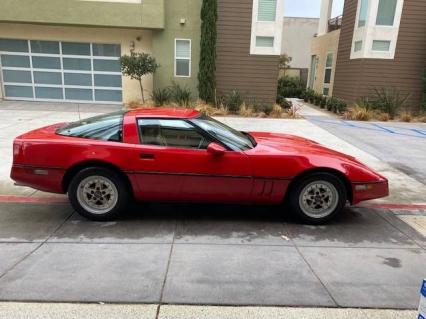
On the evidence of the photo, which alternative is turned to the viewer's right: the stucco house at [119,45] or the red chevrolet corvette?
the red chevrolet corvette

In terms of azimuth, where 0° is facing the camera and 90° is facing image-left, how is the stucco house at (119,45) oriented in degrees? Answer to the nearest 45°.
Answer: approximately 0°

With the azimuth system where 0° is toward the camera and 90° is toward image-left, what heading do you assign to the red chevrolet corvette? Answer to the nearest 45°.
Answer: approximately 270°

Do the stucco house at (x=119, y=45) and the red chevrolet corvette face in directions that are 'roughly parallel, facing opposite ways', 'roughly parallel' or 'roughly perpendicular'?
roughly perpendicular

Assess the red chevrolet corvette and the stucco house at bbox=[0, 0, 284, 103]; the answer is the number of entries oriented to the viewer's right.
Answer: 1

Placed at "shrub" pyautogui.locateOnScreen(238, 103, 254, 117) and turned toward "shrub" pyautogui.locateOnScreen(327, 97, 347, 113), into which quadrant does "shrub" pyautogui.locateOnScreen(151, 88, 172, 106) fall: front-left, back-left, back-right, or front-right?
back-left
